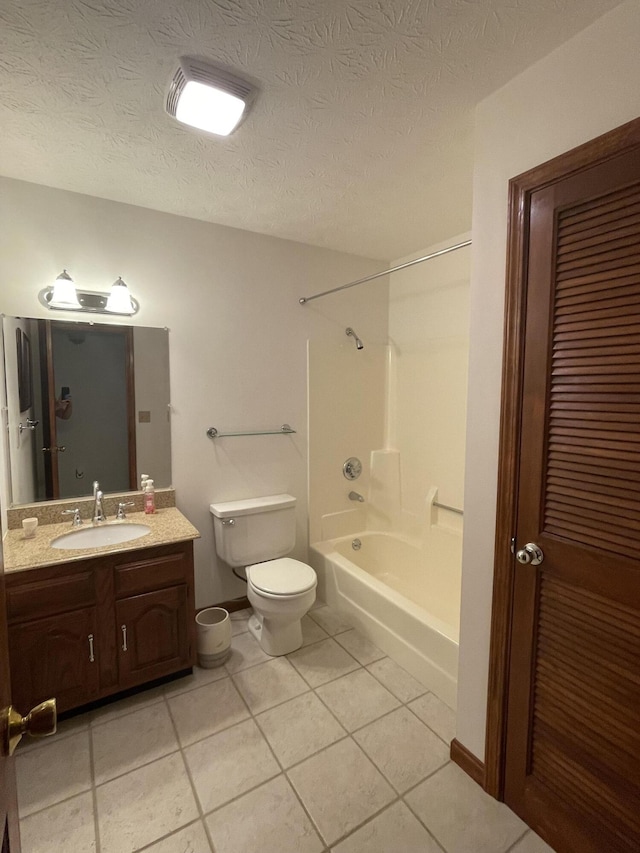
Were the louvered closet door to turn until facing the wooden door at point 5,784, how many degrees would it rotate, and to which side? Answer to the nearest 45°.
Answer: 0° — it already faces it

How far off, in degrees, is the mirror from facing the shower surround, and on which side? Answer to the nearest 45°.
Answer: approximately 90° to its left

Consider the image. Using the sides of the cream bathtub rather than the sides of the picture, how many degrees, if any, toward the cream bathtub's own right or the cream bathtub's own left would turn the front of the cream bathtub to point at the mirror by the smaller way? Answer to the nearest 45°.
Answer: approximately 45° to the cream bathtub's own right

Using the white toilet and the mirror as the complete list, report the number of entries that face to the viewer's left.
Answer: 0

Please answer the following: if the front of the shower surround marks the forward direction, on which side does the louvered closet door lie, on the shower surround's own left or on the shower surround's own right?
on the shower surround's own left

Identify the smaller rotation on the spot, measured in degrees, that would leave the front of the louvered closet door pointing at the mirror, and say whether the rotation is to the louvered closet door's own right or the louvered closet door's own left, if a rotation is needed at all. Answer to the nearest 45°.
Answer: approximately 45° to the louvered closet door's own right

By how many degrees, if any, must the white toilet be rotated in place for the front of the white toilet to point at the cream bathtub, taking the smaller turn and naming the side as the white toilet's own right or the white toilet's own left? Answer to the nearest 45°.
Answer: approximately 45° to the white toilet's own left

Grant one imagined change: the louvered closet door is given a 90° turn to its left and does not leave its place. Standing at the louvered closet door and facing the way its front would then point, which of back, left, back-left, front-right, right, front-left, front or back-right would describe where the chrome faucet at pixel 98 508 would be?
back-right

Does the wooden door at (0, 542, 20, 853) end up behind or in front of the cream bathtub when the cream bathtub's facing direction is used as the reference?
in front

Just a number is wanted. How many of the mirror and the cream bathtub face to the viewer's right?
0
